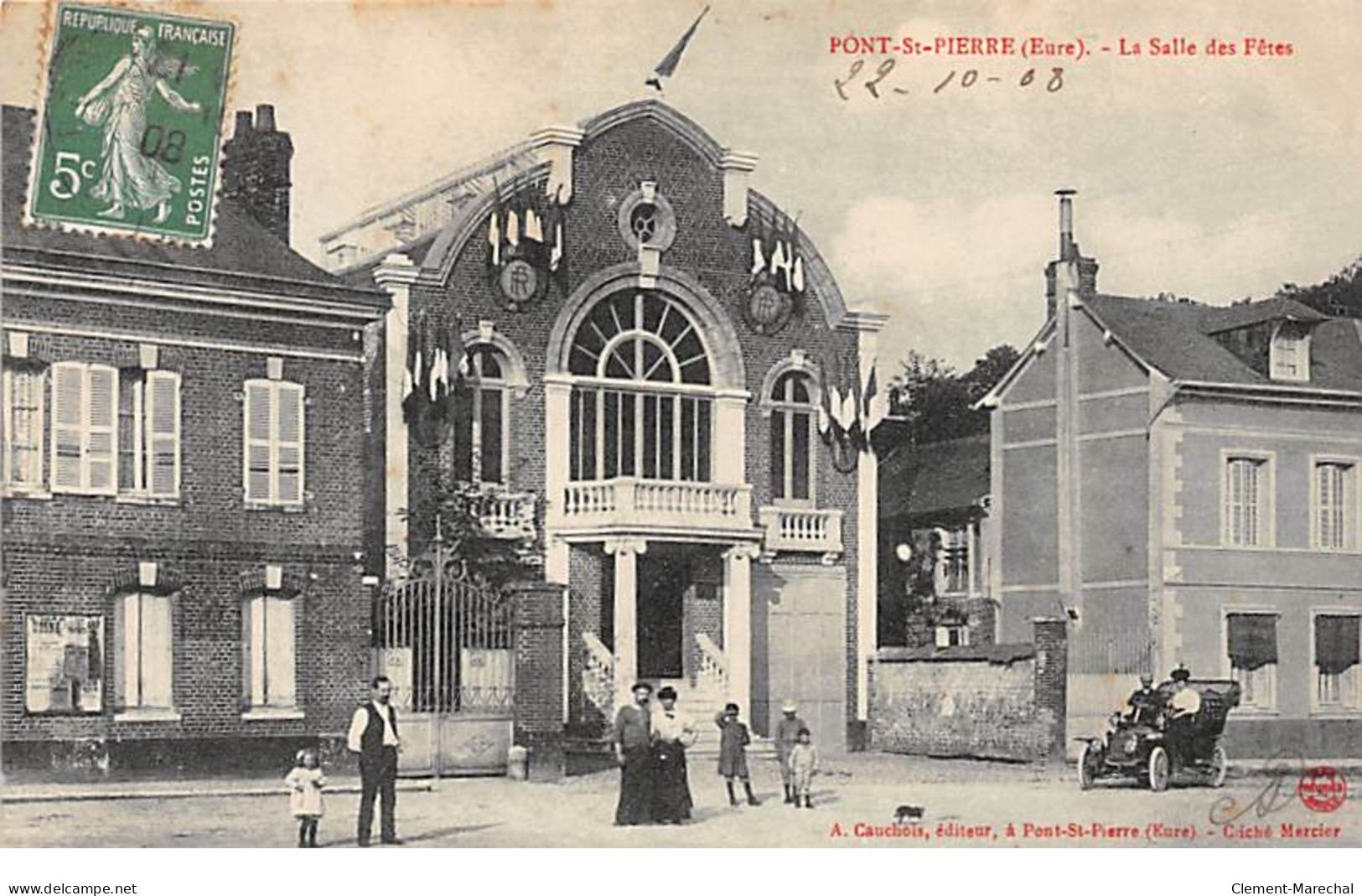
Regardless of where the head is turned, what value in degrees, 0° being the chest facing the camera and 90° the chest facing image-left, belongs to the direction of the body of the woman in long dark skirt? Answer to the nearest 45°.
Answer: approximately 0°

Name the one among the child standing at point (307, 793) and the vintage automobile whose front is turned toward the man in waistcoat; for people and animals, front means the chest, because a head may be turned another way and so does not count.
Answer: the vintage automobile

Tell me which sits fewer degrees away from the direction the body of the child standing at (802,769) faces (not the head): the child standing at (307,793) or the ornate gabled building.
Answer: the child standing

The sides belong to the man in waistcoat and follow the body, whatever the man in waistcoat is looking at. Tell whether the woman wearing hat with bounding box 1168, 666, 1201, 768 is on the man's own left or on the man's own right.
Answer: on the man's own left

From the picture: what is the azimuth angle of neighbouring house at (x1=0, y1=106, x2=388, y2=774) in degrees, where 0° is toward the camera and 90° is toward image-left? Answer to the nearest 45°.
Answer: approximately 0°

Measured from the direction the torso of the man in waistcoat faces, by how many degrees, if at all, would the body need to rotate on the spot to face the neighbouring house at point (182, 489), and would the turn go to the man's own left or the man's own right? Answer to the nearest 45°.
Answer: approximately 180°
